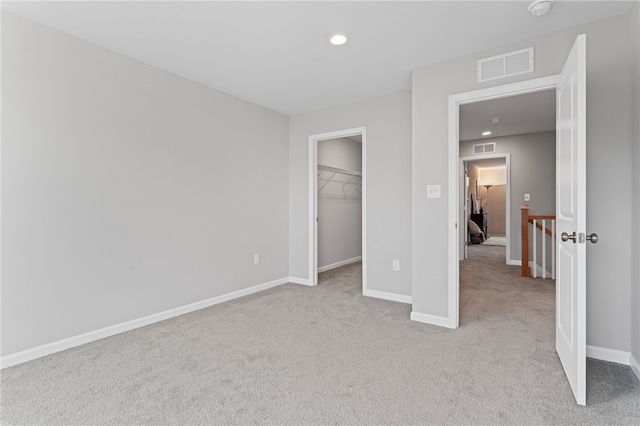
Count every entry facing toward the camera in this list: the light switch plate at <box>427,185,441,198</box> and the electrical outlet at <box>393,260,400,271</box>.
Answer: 2

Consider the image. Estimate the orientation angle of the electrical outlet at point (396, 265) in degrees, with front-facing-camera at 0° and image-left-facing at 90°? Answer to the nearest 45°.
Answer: approximately 0°

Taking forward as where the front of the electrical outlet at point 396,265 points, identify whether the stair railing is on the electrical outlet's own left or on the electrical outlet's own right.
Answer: on the electrical outlet's own left

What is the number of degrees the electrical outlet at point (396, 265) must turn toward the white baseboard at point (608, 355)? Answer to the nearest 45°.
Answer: approximately 45° to its left
